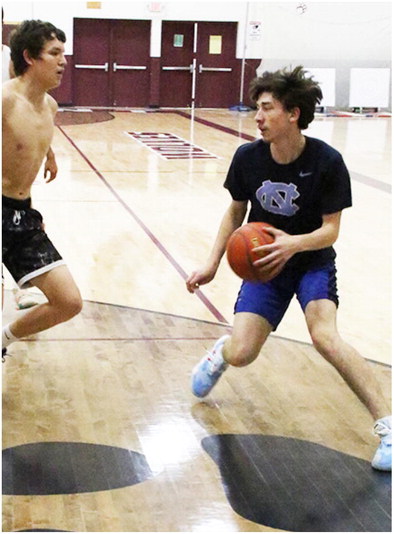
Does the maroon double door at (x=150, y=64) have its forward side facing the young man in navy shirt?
yes

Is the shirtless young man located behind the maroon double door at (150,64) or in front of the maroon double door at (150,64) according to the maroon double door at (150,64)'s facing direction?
in front

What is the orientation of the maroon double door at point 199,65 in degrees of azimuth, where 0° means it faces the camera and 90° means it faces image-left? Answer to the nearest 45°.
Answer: approximately 0°

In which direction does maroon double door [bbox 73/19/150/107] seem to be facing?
toward the camera

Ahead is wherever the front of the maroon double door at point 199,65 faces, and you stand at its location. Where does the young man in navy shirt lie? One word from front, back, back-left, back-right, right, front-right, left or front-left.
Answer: front

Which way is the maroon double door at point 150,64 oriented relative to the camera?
toward the camera

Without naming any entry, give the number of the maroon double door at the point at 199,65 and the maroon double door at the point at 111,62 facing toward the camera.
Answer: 2

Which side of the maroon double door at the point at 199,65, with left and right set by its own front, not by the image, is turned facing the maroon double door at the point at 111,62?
right

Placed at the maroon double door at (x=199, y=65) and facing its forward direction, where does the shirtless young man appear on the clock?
The shirtless young man is roughly at 12 o'clock from the maroon double door.

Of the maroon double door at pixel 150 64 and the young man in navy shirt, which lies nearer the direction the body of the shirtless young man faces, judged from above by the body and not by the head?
the young man in navy shirt

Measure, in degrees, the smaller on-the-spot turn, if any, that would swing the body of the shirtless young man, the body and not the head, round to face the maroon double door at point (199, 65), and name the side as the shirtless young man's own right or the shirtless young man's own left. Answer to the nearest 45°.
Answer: approximately 135° to the shirtless young man's own left

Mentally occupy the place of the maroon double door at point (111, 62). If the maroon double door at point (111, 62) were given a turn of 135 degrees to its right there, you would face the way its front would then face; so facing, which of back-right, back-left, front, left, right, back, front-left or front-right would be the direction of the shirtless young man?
back-left
